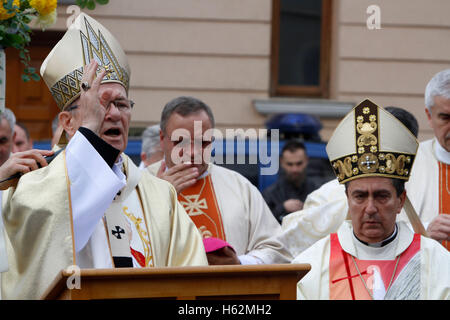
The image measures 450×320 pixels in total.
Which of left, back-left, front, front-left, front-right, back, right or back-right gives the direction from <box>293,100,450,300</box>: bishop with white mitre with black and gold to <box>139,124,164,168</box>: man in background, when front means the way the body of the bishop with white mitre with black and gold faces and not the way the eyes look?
back-right

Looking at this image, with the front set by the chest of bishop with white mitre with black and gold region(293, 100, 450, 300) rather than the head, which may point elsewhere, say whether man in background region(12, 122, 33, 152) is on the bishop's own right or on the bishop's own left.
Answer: on the bishop's own right

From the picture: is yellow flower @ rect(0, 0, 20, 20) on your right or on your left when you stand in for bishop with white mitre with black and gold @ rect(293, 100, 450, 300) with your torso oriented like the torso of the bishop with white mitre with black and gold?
on your right

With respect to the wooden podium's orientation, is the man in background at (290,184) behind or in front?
behind

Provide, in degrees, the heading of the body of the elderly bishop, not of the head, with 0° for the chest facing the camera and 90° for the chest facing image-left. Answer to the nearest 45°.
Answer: approximately 315°

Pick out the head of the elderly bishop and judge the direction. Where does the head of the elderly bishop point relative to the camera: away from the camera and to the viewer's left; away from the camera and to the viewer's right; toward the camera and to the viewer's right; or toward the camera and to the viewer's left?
toward the camera and to the viewer's right

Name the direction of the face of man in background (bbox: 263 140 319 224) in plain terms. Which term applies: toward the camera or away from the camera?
toward the camera

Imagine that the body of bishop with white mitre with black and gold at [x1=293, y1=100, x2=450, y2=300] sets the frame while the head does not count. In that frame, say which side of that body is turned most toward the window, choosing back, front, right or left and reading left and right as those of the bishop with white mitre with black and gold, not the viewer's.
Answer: back

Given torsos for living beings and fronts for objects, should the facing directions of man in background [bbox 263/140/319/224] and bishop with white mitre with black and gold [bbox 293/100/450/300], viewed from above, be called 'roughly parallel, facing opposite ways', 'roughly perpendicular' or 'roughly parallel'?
roughly parallel

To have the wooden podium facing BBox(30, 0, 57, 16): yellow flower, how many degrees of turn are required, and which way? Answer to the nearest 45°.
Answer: approximately 135° to its right

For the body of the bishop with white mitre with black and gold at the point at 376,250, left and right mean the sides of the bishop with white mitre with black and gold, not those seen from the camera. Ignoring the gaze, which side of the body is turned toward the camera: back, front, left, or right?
front

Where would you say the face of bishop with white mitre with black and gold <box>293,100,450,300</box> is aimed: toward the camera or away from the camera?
toward the camera

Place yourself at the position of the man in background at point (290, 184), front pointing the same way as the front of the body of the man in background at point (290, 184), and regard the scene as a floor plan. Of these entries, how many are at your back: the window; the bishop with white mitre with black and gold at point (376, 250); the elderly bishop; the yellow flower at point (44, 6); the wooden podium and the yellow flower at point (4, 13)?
1

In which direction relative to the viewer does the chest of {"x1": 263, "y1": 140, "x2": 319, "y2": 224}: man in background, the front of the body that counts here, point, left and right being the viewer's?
facing the viewer
